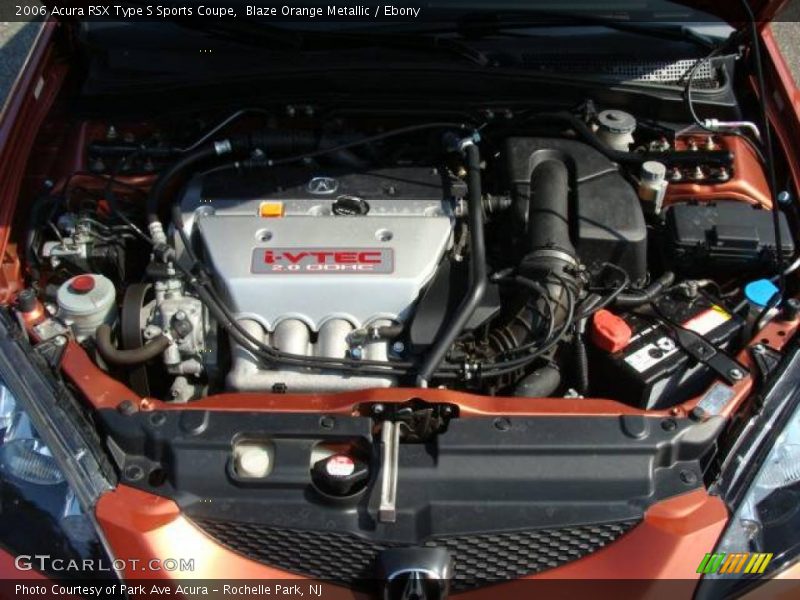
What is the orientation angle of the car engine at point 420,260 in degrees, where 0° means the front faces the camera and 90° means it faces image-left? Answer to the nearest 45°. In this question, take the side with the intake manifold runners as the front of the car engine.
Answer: approximately 0°
